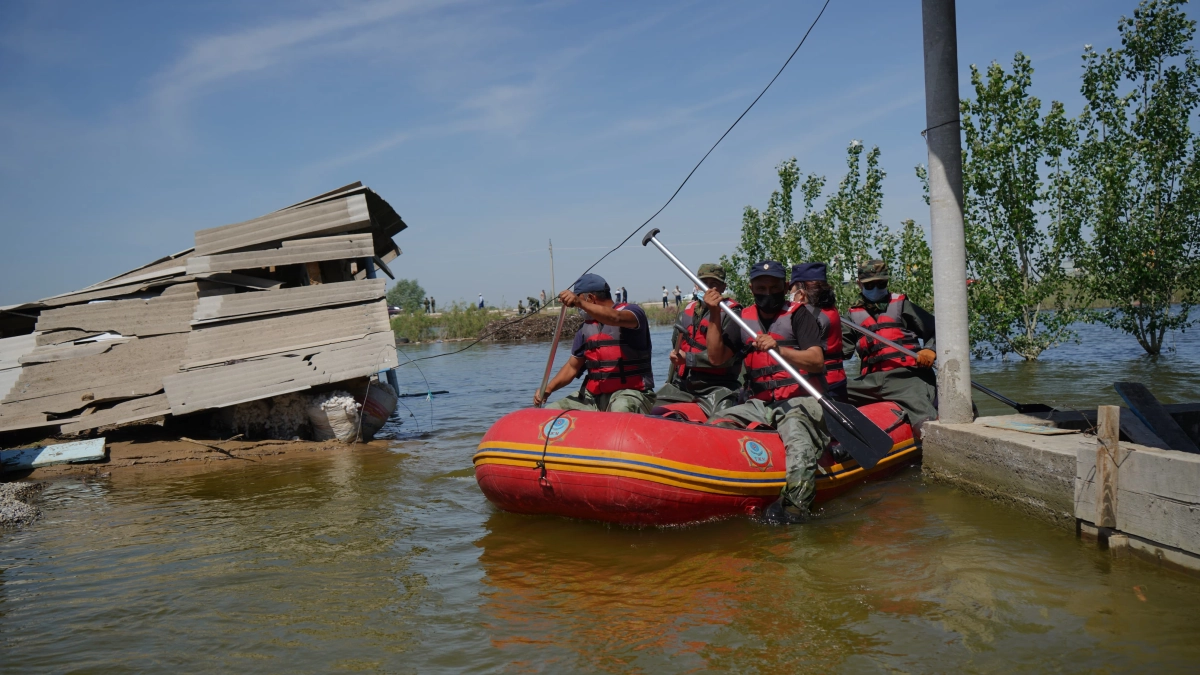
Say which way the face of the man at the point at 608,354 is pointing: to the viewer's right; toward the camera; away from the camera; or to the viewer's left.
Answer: to the viewer's left

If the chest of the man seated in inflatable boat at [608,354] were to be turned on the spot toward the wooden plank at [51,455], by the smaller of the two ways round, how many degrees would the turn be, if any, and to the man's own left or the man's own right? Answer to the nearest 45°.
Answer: approximately 45° to the man's own right

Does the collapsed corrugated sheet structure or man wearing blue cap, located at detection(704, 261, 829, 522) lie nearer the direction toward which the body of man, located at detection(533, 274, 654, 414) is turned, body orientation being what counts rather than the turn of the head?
the collapsed corrugated sheet structure

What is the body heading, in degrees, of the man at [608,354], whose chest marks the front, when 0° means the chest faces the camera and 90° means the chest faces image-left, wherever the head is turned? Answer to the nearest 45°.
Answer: approximately 45°

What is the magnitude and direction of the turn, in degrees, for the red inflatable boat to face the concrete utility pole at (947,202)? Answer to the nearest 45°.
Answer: approximately 180°

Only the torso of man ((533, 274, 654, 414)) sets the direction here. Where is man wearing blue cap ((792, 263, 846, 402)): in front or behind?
behind

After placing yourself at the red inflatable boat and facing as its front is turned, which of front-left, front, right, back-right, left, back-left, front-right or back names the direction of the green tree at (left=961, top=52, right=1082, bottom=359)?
back

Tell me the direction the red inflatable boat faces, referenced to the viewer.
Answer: facing the viewer and to the left of the viewer

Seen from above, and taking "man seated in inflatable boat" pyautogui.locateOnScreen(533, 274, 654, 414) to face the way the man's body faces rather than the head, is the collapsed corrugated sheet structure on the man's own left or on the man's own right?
on the man's own right

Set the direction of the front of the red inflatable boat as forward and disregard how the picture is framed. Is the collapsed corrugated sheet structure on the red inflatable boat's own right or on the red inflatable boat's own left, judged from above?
on the red inflatable boat's own right

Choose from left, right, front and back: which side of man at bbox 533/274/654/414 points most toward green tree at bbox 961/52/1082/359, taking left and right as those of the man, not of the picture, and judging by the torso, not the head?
back

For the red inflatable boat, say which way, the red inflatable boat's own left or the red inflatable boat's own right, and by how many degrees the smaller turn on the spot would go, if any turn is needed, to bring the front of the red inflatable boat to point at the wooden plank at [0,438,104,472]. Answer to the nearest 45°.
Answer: approximately 45° to the red inflatable boat's own right

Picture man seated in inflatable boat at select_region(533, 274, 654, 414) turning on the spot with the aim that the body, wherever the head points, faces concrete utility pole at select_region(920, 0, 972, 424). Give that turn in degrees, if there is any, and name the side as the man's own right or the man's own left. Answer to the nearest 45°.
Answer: approximately 135° to the man's own left

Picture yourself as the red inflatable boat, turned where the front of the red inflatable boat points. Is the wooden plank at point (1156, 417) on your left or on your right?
on your left
